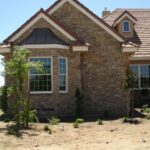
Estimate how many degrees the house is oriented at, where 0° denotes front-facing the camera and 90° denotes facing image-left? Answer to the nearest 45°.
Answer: approximately 0°
